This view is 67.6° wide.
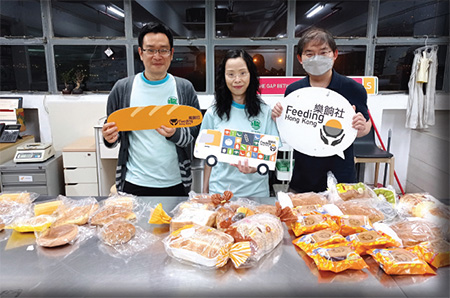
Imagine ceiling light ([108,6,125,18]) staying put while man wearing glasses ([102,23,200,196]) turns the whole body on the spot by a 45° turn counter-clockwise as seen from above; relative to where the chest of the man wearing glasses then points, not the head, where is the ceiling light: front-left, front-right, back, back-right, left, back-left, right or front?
back-left

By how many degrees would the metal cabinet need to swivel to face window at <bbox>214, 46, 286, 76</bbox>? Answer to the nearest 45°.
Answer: approximately 90° to its left

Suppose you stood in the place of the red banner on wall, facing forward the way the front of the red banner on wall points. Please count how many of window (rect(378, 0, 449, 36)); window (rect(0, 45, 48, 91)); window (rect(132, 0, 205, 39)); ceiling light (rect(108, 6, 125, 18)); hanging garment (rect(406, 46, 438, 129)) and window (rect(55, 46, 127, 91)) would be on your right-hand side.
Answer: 4

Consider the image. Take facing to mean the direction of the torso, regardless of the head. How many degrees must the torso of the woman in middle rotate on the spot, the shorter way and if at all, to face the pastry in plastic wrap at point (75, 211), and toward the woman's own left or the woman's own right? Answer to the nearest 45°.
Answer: approximately 45° to the woman's own right

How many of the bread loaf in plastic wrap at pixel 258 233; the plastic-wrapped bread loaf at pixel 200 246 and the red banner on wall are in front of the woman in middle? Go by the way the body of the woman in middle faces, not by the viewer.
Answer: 2

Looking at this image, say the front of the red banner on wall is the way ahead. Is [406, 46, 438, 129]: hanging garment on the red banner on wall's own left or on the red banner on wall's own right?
on the red banner on wall's own left
